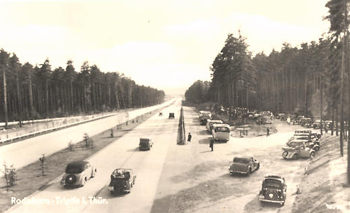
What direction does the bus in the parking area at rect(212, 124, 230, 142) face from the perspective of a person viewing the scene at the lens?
facing away from the viewer

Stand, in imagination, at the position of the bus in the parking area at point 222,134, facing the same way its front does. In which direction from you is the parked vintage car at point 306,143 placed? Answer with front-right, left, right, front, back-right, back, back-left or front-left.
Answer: back-right

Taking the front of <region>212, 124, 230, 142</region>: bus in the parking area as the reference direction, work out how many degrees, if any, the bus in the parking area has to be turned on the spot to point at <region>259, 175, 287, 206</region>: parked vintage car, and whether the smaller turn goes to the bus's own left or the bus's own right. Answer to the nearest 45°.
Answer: approximately 180°

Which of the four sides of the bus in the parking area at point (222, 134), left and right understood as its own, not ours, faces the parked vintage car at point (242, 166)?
back

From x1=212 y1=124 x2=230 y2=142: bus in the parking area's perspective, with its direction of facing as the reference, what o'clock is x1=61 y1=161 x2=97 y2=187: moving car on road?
The moving car on road is roughly at 7 o'clock from the bus in the parking area.

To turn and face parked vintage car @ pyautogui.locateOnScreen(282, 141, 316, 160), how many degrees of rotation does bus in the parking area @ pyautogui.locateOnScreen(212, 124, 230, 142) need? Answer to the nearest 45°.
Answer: approximately 135° to its right
